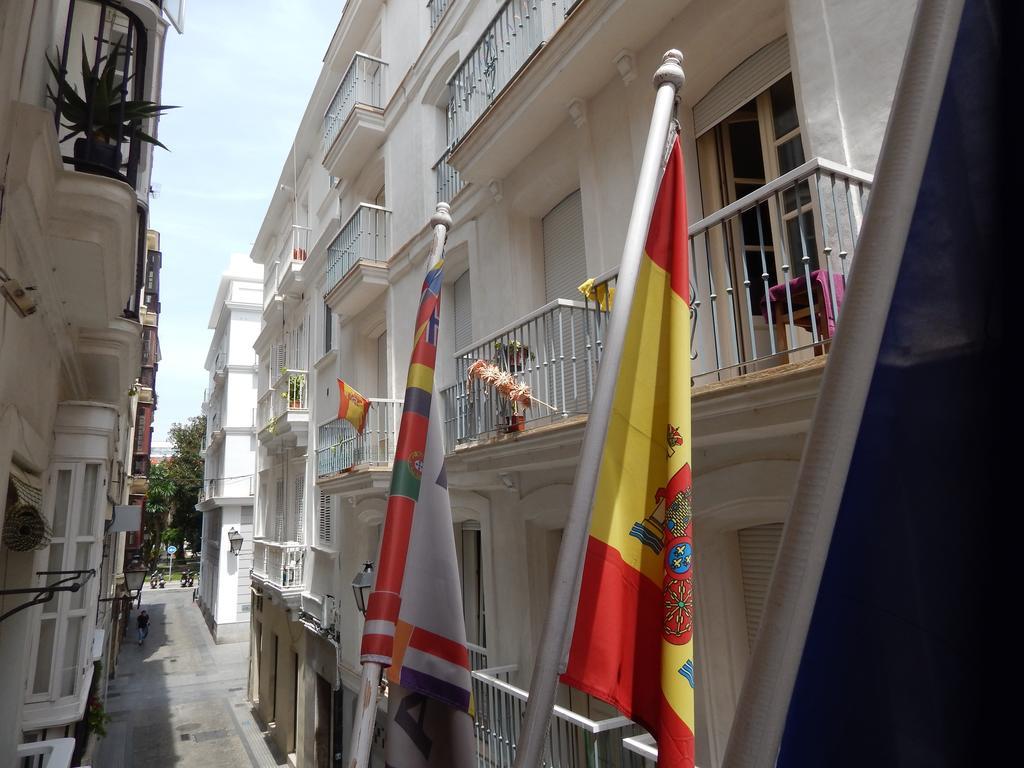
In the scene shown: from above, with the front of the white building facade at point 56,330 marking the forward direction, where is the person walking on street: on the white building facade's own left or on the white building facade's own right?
on the white building facade's own left

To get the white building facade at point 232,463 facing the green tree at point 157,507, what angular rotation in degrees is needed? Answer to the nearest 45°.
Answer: approximately 90° to its right

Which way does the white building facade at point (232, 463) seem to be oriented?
to the viewer's left

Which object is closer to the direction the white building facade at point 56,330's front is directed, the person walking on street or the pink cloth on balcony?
the pink cloth on balcony

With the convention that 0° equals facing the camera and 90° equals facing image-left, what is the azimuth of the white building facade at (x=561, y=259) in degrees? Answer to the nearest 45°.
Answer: approximately 45°

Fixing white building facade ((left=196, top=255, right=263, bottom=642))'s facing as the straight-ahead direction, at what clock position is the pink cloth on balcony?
The pink cloth on balcony is roughly at 9 o'clock from the white building facade.

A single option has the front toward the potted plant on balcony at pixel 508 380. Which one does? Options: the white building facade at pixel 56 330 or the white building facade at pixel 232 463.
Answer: the white building facade at pixel 56 330

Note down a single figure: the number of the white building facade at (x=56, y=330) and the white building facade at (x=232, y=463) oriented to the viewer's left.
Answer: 1

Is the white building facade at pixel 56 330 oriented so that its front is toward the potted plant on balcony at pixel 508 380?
yes

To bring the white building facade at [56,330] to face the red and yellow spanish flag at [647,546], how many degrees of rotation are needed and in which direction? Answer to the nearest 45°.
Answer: approximately 45° to its right

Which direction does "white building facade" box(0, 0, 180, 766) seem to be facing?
to the viewer's right

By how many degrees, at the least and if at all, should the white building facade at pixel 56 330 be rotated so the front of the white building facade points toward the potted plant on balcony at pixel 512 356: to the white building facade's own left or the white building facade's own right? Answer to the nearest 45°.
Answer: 0° — it already faces it

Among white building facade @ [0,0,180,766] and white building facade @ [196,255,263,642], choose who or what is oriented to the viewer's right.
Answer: white building facade @ [0,0,180,766]

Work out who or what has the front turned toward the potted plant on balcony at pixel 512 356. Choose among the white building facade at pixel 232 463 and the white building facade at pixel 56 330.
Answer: the white building facade at pixel 56 330

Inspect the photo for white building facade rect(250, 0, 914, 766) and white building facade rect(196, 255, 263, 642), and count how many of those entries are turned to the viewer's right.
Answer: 0

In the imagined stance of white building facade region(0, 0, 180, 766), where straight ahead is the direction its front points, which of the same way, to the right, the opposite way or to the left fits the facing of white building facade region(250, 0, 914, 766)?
the opposite way
